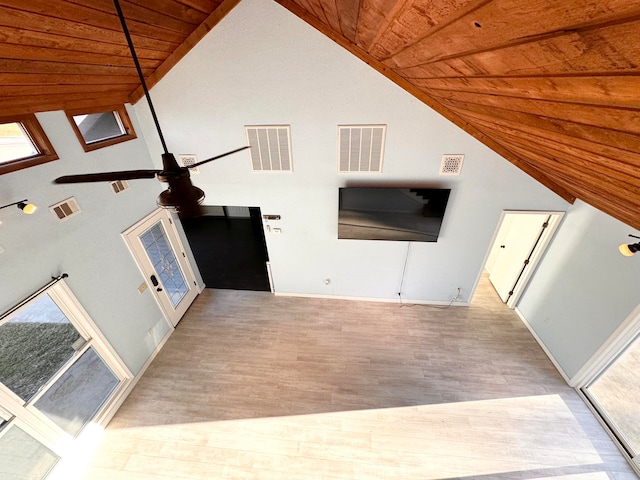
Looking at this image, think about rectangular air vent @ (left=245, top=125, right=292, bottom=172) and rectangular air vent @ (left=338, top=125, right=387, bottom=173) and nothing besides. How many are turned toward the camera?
2

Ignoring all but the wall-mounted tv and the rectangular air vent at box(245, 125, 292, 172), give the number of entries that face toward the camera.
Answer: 2

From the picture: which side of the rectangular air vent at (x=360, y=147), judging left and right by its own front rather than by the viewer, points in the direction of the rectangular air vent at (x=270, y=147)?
right

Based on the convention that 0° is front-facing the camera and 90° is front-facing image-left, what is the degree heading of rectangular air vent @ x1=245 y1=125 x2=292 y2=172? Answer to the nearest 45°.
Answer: approximately 0°

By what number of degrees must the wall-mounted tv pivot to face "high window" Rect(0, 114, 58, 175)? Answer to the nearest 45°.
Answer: approximately 45° to its right

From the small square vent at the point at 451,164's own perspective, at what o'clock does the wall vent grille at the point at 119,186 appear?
The wall vent grille is roughly at 2 o'clock from the small square vent.

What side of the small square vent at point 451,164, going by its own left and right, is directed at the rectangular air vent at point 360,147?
right

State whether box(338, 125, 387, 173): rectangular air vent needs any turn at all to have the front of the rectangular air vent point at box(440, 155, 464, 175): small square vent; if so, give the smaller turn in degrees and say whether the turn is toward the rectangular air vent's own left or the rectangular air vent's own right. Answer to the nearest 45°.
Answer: approximately 90° to the rectangular air vent's own left
